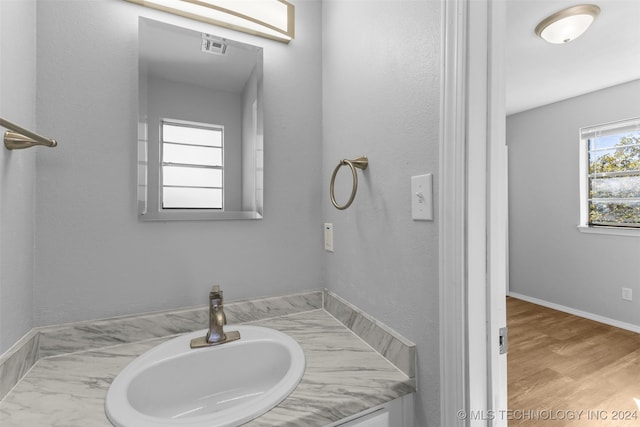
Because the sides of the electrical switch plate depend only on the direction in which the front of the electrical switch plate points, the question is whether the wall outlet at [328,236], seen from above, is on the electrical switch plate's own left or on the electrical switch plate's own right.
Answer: on the electrical switch plate's own right

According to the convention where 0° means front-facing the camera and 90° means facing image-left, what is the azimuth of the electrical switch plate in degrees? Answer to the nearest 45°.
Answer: approximately 45°

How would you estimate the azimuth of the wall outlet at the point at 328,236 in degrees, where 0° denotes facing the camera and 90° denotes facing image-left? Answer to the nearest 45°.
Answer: approximately 45°

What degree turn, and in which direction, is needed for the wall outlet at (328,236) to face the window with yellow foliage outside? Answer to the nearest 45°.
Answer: approximately 180°

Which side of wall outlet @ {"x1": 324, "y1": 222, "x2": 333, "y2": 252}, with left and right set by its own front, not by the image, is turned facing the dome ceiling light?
back
